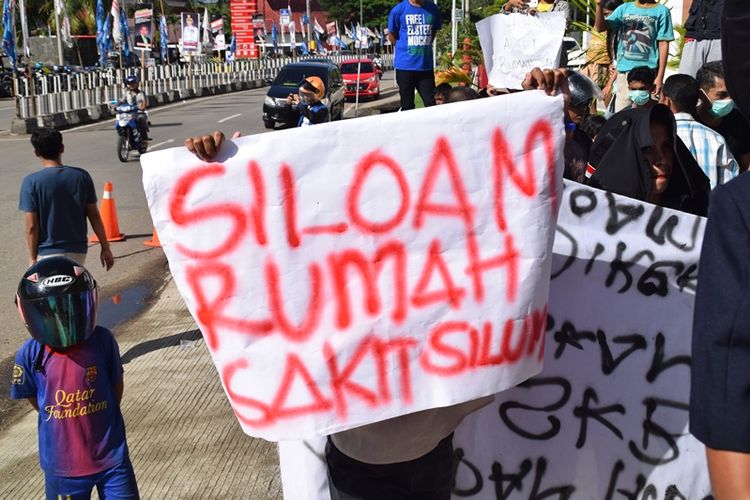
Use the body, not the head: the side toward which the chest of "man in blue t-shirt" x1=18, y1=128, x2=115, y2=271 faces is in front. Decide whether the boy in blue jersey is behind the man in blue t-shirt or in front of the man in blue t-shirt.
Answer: behind

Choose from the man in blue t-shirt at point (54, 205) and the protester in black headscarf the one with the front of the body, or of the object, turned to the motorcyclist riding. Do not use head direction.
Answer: the man in blue t-shirt

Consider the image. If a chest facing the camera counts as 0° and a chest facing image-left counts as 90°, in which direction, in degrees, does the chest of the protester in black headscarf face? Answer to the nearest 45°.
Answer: approximately 315°

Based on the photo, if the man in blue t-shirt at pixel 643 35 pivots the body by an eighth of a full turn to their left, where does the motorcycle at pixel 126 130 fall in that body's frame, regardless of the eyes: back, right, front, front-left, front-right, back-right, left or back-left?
back

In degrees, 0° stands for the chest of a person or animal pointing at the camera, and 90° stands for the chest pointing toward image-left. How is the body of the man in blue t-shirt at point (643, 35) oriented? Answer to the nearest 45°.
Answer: approximately 0°

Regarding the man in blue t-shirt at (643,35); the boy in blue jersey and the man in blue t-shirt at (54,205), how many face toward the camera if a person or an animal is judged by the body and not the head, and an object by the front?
2

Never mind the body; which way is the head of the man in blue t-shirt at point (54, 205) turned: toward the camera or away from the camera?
away from the camera

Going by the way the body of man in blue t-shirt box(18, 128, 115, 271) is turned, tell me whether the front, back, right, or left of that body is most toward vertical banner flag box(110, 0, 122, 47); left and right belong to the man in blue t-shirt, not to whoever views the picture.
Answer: front

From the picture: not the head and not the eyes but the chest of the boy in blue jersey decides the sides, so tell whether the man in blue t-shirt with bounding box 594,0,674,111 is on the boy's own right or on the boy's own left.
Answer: on the boy's own left

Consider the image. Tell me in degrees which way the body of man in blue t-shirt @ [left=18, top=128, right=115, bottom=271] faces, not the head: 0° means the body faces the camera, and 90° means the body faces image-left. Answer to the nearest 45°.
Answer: approximately 180°

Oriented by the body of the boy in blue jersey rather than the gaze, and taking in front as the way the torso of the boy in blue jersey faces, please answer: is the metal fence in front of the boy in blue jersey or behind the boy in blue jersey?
behind

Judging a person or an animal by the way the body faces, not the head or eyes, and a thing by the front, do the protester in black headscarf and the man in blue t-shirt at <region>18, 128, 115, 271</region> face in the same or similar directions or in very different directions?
very different directions

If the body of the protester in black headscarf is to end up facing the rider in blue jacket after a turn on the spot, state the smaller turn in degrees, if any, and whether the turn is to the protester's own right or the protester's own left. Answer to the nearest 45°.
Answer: approximately 180°
